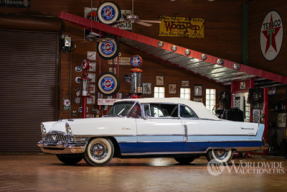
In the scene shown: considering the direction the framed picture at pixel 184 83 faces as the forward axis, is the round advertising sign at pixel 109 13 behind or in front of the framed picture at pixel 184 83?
in front

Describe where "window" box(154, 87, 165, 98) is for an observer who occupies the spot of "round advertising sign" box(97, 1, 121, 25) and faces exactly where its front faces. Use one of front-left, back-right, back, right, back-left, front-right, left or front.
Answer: back-left

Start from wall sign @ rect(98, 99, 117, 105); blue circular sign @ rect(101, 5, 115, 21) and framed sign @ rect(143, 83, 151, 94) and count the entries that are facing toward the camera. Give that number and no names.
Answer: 3

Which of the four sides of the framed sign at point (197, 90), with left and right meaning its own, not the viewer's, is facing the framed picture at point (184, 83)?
right

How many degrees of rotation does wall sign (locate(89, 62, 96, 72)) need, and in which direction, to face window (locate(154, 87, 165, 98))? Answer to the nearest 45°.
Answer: approximately 90° to its left

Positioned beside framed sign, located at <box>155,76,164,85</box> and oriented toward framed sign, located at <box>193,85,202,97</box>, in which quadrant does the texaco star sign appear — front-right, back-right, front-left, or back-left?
front-right

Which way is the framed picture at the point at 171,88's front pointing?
toward the camera

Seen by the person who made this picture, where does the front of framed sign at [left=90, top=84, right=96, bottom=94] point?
facing the viewer

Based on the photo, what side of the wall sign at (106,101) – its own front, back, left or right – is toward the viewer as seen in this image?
front

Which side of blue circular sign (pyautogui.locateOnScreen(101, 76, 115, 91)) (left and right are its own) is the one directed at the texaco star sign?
left

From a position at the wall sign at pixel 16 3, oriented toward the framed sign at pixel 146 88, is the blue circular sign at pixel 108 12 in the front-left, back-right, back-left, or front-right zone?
front-right

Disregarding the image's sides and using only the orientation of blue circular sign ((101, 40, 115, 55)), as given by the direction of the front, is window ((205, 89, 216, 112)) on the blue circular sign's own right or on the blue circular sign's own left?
on the blue circular sign's own left

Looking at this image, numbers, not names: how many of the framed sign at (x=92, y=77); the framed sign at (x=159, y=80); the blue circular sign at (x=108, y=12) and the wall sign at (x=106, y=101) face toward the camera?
4

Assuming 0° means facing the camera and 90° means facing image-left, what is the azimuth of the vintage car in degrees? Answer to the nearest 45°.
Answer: approximately 45°
